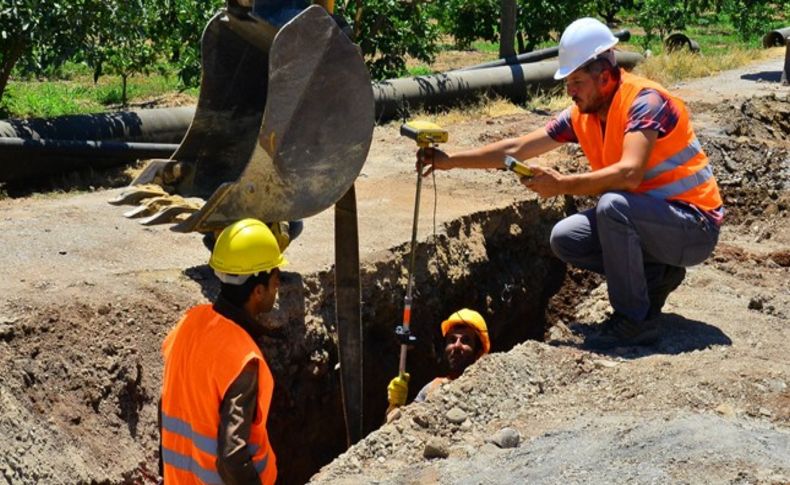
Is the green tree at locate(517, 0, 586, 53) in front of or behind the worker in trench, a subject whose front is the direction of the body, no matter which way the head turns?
behind

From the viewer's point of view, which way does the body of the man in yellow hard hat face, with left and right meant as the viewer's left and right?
facing away from the viewer and to the right of the viewer

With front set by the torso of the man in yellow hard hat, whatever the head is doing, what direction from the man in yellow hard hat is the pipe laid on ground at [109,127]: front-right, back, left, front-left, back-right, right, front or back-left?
front-left

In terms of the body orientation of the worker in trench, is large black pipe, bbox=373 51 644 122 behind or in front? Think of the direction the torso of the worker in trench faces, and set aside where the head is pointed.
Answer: behind

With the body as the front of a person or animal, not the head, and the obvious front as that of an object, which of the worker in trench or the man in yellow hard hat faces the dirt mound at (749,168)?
the man in yellow hard hat

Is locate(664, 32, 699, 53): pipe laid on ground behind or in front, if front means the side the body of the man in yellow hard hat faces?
in front

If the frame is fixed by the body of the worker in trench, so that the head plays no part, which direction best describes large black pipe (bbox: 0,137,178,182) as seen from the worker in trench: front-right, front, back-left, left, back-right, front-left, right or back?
right

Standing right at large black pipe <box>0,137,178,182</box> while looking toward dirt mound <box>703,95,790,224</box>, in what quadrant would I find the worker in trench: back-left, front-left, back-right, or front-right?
front-right

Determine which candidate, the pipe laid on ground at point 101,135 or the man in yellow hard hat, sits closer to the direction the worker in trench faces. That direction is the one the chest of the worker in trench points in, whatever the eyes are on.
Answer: the man in yellow hard hat

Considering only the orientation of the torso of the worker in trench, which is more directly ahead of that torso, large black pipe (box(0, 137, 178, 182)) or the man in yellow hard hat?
the man in yellow hard hat

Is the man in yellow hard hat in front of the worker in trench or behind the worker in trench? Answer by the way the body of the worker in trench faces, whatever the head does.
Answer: in front

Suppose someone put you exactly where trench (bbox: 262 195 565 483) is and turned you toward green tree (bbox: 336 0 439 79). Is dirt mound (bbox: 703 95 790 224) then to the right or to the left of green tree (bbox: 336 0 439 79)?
right

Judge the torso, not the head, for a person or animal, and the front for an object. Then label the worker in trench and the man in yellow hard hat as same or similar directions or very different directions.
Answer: very different directions
